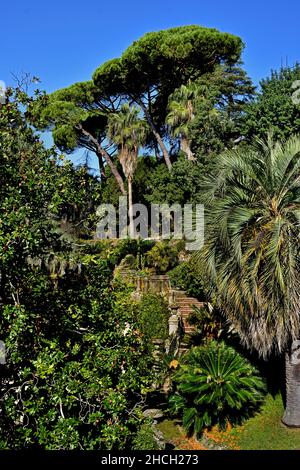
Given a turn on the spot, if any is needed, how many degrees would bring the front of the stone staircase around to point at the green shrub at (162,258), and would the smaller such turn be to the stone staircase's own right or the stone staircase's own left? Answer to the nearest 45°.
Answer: approximately 180°

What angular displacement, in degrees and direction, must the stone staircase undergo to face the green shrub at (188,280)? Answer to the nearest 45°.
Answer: approximately 180°

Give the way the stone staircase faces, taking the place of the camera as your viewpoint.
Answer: facing the viewer

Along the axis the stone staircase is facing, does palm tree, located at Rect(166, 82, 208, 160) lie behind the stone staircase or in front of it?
behind

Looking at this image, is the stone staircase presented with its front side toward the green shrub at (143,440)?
yes

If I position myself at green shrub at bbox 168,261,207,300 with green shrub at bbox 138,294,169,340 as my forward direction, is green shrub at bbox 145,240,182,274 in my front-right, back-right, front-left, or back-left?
back-right

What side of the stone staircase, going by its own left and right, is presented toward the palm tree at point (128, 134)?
back

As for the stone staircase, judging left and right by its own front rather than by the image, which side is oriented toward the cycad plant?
front

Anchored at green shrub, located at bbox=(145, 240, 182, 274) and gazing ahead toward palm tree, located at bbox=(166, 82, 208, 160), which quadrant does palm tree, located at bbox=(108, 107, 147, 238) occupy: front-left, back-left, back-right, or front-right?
front-left
